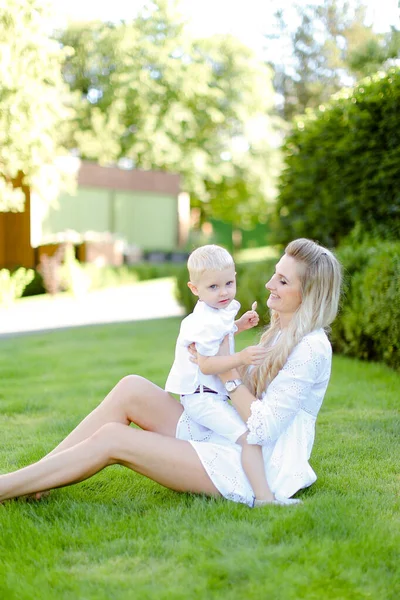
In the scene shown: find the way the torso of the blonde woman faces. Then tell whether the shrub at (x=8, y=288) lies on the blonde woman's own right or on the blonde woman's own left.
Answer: on the blonde woman's own right

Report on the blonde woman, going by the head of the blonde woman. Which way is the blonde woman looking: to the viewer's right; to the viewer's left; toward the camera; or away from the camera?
to the viewer's left

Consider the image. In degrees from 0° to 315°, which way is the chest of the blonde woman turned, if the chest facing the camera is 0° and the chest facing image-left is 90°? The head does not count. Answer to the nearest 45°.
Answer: approximately 90°

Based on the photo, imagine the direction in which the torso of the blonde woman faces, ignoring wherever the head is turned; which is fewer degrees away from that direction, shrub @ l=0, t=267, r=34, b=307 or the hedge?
the shrub
